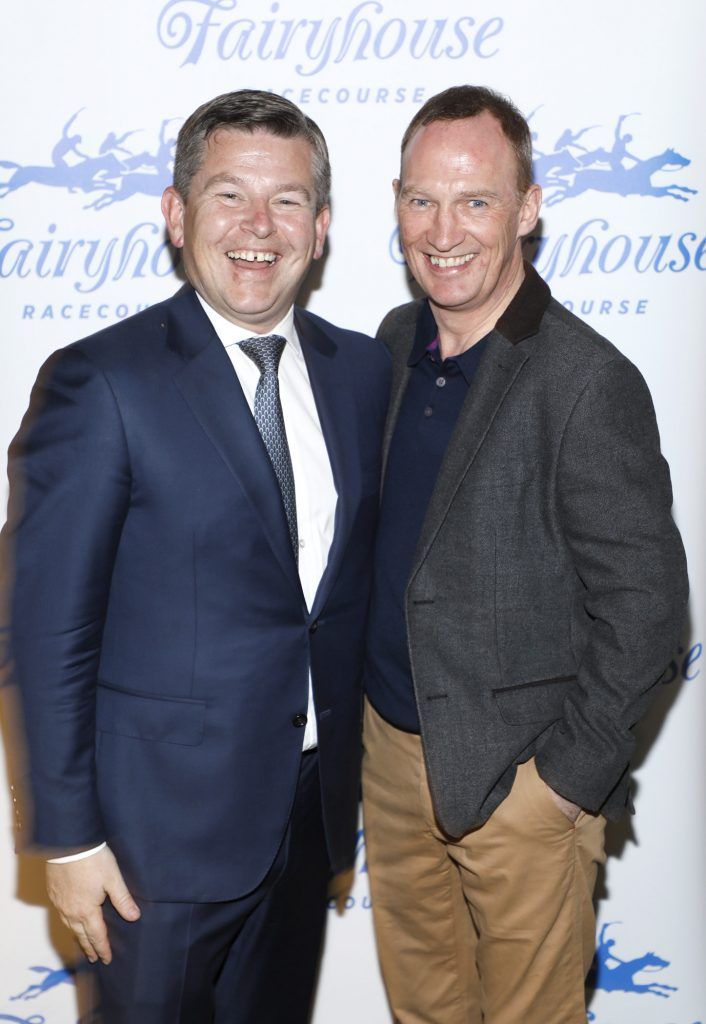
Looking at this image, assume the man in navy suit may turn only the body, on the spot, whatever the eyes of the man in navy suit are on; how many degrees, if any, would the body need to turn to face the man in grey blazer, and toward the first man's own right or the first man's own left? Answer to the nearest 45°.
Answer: approximately 45° to the first man's own left

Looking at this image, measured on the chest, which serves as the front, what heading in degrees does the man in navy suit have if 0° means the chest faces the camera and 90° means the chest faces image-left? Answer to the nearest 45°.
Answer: approximately 315°

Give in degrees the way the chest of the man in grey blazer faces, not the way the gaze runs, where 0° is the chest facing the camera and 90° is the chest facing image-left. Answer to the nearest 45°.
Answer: approximately 45°
